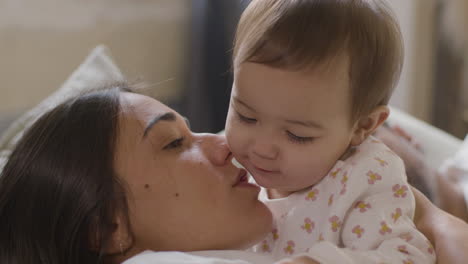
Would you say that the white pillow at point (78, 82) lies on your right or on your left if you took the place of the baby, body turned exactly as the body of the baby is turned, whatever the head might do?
on your right

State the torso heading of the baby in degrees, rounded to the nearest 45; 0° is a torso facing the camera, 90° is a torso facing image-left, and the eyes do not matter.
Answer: approximately 45°

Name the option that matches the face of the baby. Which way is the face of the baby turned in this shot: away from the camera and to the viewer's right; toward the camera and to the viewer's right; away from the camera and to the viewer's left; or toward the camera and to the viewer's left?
toward the camera and to the viewer's left
